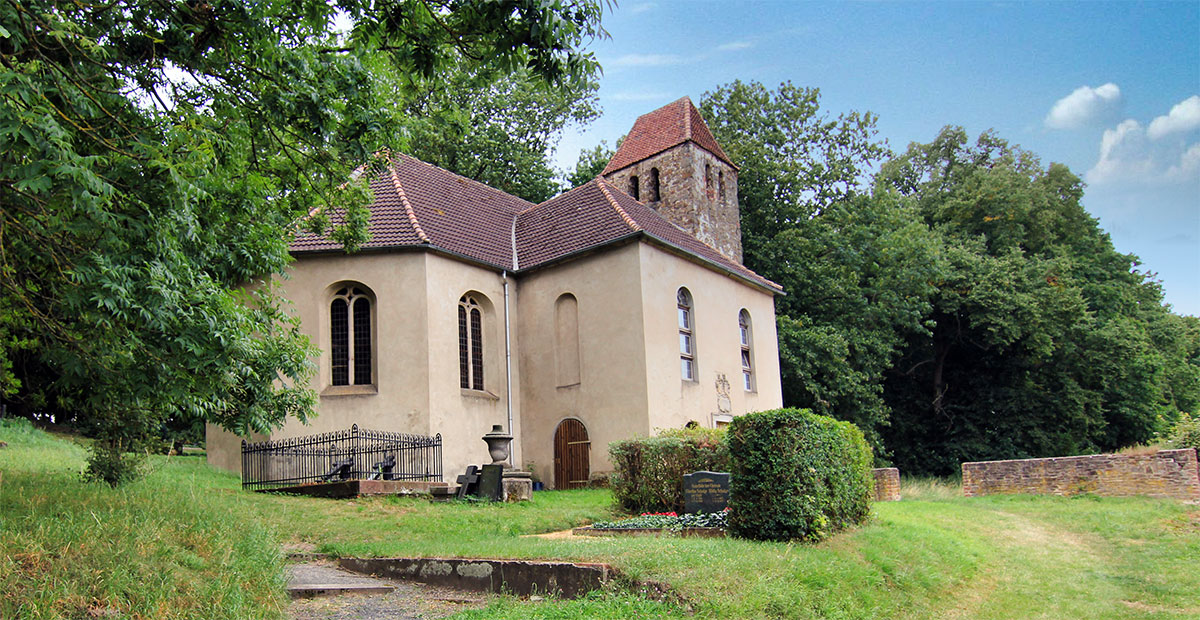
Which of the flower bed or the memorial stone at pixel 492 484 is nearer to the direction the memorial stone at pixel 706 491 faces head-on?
the flower bed

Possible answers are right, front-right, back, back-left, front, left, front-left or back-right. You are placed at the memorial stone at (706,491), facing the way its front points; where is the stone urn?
back-right

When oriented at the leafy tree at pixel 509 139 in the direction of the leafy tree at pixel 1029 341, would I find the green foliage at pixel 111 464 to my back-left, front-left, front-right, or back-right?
back-right

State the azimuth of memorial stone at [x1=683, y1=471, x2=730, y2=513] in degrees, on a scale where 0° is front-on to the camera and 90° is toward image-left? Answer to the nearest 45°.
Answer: approximately 0°

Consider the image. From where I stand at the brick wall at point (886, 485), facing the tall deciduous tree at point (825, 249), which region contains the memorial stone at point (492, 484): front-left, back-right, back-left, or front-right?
back-left

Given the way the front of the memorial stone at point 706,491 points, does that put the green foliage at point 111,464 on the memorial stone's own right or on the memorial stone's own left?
on the memorial stone's own right

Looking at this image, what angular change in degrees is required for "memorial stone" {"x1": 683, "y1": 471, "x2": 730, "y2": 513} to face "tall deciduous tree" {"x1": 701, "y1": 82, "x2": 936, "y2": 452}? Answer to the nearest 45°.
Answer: approximately 180°

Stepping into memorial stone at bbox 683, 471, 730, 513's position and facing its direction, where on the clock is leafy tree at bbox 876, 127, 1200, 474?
The leafy tree is roughly at 7 o'clock from the memorial stone.

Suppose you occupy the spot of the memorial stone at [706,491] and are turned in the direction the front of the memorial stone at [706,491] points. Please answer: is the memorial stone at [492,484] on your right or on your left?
on your right

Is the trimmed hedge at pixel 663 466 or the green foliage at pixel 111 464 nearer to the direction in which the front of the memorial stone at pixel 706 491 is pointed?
the green foliage

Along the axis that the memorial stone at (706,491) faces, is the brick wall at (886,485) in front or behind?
behind

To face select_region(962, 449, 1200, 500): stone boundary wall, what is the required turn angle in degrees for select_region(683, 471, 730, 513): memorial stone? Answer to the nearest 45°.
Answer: approximately 135° to its left

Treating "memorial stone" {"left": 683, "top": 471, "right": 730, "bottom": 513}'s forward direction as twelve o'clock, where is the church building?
The church building is roughly at 5 o'clock from the memorial stone.

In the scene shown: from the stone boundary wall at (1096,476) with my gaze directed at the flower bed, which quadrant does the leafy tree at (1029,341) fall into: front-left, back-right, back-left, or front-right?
back-right
